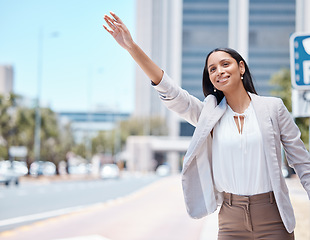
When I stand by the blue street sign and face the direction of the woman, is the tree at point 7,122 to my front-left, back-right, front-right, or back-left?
back-right

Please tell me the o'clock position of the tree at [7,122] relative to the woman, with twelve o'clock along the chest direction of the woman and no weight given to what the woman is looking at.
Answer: The tree is roughly at 5 o'clock from the woman.

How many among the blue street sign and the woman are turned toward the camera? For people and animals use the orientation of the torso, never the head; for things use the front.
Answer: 2

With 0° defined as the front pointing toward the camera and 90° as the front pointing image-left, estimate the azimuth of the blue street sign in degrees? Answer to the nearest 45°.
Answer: approximately 0°

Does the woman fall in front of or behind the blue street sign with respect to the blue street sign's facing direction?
in front

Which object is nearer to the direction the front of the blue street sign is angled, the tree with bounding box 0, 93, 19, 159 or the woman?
the woman

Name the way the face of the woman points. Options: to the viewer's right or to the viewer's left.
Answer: to the viewer's left

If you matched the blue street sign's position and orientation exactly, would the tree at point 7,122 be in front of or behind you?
behind
